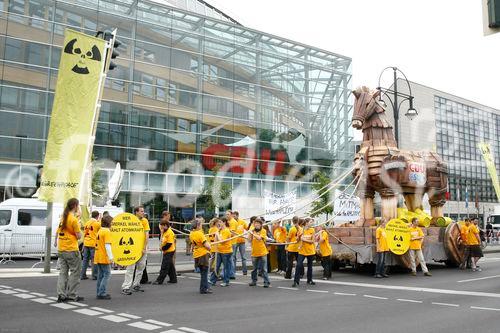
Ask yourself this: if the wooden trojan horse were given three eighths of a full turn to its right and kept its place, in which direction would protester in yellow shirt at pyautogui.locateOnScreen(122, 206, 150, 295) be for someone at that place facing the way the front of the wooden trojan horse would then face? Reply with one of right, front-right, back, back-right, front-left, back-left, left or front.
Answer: back-left

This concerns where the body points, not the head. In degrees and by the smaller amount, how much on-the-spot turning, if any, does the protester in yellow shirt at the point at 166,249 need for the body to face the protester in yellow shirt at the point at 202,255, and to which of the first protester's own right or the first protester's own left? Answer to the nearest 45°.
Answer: approximately 135° to the first protester's own left

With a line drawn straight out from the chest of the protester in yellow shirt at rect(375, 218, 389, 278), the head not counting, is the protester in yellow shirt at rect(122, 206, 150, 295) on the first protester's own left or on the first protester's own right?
on the first protester's own right

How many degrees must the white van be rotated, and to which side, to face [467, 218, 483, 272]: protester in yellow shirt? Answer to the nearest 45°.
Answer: approximately 135° to its left

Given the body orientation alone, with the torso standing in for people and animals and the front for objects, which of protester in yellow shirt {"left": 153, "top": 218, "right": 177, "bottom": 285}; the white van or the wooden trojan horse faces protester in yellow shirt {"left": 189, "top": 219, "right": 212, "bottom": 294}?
the wooden trojan horse

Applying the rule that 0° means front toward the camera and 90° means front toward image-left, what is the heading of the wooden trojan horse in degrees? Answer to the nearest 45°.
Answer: approximately 45°

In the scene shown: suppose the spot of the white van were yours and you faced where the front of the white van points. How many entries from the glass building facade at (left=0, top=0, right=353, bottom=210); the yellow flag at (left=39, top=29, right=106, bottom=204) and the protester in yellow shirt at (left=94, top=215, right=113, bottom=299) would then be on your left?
2

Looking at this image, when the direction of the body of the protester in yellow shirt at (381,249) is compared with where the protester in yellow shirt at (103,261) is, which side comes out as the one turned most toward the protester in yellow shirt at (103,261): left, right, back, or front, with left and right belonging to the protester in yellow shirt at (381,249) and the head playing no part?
right
